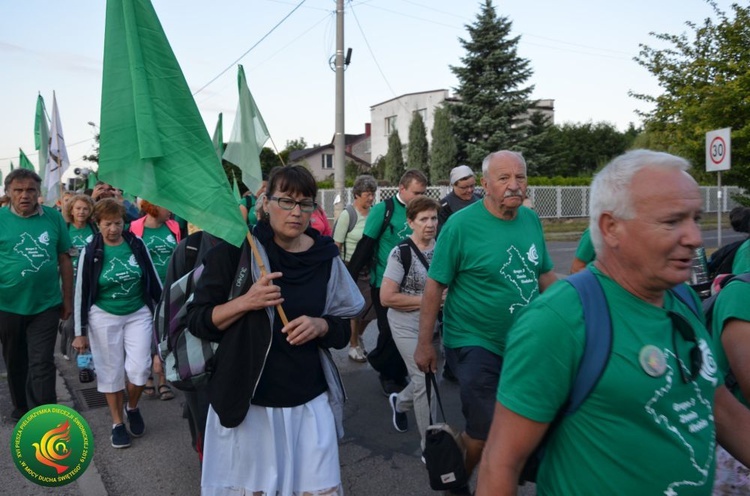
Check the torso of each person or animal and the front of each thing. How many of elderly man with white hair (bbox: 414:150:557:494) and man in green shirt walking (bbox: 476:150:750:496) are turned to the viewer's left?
0

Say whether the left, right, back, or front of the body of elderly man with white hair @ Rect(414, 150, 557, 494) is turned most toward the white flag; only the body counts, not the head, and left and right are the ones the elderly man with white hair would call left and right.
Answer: back

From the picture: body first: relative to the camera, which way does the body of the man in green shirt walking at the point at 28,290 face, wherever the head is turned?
toward the camera

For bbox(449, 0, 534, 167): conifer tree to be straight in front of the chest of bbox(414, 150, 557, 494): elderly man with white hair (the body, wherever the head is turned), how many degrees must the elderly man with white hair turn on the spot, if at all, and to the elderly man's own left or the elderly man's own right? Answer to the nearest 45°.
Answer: approximately 135° to the elderly man's own left

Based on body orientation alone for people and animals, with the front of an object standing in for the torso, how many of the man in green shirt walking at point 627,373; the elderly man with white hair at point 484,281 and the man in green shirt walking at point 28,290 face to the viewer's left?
0

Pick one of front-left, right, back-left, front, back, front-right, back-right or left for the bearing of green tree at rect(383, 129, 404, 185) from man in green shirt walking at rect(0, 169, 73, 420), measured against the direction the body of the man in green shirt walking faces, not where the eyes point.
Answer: back-left

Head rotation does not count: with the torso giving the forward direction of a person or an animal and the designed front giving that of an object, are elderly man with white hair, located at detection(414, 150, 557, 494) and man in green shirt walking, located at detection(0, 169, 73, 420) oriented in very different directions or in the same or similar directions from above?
same or similar directions

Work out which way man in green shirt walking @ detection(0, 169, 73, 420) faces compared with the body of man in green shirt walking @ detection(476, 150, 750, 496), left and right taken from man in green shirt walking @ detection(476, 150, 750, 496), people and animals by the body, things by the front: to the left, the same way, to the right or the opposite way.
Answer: the same way

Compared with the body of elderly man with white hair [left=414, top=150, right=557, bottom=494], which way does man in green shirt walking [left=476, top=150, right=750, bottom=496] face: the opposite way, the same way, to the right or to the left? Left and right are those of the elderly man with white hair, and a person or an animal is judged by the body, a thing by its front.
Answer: the same way

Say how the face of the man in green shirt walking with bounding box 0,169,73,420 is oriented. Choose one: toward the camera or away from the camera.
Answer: toward the camera

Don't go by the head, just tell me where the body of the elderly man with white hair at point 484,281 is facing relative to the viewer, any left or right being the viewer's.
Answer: facing the viewer and to the right of the viewer

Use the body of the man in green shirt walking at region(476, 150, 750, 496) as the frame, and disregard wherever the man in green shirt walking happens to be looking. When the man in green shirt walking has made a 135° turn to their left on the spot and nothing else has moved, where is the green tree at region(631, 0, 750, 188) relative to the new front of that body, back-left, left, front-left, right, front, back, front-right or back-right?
front
